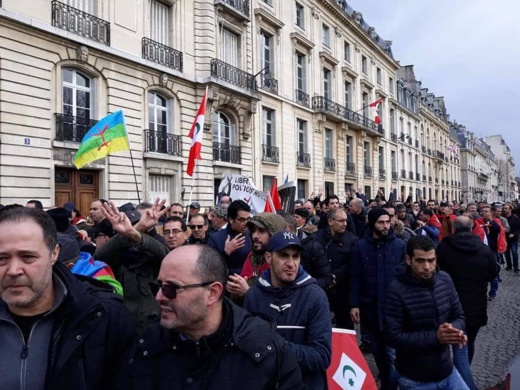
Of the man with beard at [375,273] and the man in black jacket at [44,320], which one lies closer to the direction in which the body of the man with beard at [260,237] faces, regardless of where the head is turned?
the man in black jacket

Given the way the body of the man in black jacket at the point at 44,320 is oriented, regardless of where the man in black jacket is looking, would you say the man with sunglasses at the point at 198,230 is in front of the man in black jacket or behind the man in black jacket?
behind

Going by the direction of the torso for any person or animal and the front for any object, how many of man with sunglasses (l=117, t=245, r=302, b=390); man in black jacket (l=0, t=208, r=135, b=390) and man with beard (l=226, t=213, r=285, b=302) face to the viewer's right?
0

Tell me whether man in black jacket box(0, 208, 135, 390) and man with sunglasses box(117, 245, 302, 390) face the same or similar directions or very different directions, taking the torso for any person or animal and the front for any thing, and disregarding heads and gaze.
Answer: same or similar directions

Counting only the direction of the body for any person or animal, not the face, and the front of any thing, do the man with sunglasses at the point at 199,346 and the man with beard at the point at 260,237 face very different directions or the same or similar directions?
same or similar directions

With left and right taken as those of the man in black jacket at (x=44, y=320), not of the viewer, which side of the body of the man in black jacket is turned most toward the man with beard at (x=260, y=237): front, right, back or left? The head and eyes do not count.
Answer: back

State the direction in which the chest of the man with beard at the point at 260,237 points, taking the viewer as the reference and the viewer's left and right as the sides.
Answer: facing the viewer and to the left of the viewer

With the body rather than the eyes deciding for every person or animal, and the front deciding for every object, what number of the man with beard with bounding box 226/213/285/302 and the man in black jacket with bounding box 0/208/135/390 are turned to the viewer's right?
0
